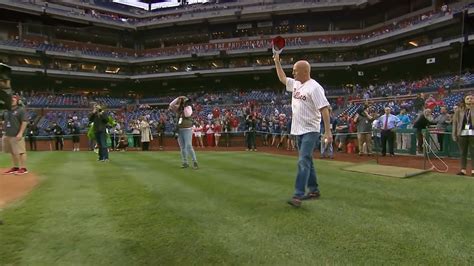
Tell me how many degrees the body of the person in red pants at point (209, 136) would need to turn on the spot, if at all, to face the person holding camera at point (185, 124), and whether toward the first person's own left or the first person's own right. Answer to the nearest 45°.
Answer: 0° — they already face them

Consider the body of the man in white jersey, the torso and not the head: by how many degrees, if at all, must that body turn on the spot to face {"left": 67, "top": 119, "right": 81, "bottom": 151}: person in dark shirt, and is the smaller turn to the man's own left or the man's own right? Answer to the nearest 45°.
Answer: approximately 90° to the man's own right

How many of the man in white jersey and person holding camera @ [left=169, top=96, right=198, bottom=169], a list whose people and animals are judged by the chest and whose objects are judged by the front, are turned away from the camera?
0

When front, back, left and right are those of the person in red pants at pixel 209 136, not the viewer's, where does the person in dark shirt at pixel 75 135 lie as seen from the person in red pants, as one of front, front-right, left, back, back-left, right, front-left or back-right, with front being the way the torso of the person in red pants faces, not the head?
right

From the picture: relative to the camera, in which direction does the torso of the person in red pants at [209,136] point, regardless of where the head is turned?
toward the camera

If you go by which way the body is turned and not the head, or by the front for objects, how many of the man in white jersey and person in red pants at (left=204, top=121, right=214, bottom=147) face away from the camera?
0

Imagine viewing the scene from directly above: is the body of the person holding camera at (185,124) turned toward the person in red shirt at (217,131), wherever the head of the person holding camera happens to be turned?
no

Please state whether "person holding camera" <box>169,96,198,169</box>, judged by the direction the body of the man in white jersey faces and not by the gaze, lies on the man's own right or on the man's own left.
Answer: on the man's own right

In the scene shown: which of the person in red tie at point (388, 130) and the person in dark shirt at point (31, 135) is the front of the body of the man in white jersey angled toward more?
the person in dark shirt

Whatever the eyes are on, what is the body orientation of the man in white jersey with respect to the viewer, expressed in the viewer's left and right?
facing the viewer and to the left of the viewer

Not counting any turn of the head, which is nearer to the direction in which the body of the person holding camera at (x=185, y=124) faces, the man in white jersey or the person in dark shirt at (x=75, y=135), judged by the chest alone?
the man in white jersey

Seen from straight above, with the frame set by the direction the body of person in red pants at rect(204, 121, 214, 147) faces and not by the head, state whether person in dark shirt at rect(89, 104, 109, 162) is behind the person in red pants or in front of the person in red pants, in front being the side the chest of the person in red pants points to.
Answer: in front
